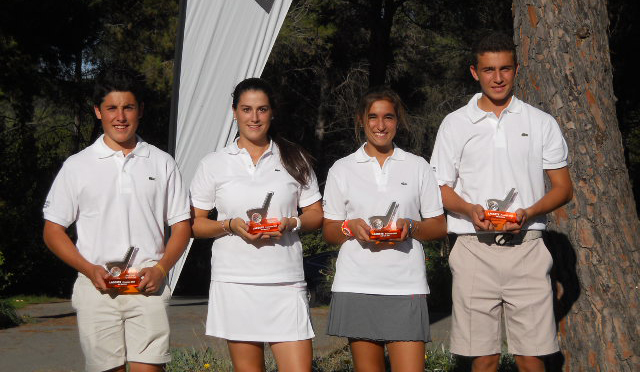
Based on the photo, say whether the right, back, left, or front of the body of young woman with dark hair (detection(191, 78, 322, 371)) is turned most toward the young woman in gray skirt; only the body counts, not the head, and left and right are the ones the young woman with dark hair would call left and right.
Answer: left

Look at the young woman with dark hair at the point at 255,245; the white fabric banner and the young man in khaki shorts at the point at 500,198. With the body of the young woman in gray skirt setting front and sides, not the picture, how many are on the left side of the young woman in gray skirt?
1

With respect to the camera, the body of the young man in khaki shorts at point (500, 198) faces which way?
toward the camera

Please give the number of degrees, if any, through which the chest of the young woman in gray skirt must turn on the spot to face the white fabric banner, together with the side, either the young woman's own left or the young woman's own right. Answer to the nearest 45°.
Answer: approximately 135° to the young woman's own right

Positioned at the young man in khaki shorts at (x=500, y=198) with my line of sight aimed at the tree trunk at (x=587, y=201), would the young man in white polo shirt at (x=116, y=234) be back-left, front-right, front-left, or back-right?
back-left

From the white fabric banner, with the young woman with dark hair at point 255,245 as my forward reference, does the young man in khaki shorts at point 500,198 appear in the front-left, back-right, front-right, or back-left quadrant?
front-left

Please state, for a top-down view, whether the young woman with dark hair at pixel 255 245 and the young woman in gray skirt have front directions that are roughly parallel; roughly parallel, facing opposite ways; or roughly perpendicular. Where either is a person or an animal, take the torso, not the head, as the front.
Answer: roughly parallel

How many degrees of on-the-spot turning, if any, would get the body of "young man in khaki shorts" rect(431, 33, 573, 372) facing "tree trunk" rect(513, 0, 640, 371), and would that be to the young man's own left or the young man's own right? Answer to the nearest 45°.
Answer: approximately 135° to the young man's own left

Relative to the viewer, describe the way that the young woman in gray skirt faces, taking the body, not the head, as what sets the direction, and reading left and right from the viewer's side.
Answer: facing the viewer

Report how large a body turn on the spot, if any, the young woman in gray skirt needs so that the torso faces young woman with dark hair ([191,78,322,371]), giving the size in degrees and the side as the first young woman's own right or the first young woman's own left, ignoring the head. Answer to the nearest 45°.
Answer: approximately 90° to the first young woman's own right

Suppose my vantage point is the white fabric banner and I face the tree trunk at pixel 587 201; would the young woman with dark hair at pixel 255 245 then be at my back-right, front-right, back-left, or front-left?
front-right

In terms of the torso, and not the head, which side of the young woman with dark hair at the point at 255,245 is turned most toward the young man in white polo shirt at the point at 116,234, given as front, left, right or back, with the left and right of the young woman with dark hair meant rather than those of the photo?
right

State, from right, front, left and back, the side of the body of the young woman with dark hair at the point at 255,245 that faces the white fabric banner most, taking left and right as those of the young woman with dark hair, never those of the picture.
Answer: back

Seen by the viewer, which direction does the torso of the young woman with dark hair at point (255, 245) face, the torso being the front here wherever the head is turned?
toward the camera

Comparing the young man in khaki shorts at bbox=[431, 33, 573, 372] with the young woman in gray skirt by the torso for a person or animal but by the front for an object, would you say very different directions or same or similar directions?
same or similar directions
